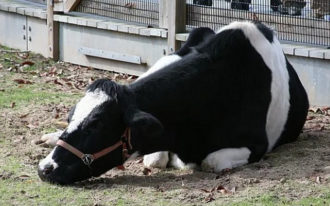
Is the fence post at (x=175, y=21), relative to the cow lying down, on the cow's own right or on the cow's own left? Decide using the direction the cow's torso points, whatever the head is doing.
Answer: on the cow's own right

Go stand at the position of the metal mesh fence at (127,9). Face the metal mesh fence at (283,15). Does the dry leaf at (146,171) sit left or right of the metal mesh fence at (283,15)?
right

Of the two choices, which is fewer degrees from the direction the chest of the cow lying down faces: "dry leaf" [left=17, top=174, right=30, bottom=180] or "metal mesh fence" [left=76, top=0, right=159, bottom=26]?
the dry leaf

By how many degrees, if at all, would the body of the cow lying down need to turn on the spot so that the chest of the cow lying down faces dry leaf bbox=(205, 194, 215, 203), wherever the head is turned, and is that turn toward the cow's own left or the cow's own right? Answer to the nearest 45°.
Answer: approximately 45° to the cow's own left

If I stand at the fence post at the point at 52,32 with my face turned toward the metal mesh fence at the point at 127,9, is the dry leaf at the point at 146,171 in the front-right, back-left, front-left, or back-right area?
front-right

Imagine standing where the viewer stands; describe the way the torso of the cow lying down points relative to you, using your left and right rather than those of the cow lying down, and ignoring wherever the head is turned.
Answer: facing the viewer and to the left of the viewer

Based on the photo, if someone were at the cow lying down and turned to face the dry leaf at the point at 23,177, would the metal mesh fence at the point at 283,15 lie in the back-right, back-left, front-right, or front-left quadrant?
back-right

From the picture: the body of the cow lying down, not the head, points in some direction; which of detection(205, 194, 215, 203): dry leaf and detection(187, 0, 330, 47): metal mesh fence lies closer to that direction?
the dry leaf

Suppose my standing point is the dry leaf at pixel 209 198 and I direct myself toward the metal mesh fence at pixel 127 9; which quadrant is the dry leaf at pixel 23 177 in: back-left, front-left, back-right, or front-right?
front-left

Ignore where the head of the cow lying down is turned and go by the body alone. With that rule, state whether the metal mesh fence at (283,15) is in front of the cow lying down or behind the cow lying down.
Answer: behind

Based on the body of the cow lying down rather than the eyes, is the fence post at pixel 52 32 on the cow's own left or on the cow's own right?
on the cow's own right
